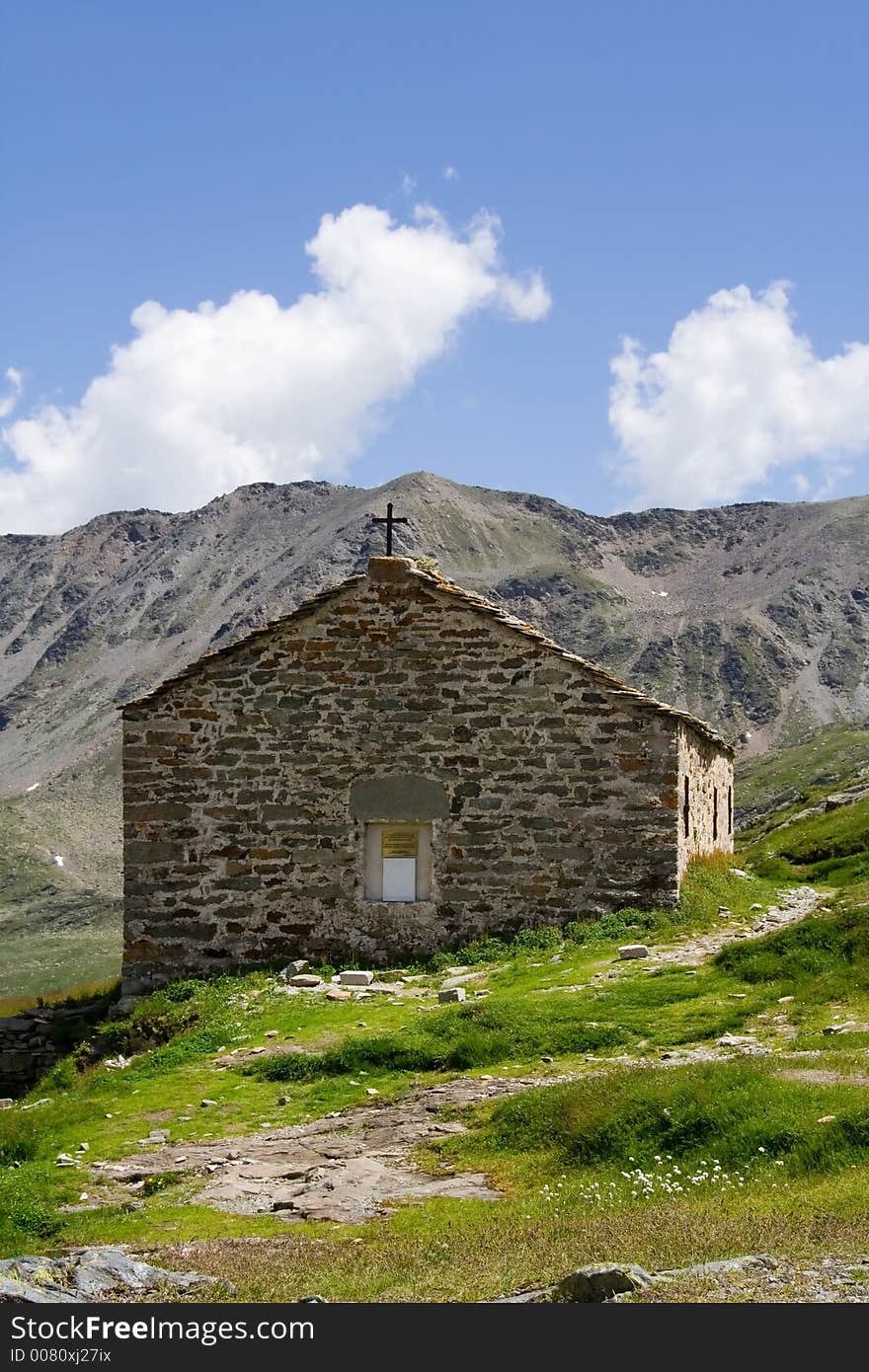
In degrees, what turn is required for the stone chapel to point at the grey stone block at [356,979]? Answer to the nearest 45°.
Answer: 0° — it already faces it

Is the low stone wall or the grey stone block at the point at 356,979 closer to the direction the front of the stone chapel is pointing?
the grey stone block

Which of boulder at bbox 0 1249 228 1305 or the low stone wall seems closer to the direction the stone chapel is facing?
the boulder

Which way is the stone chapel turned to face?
toward the camera

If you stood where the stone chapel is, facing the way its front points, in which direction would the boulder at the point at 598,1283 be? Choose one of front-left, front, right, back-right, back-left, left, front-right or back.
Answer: front

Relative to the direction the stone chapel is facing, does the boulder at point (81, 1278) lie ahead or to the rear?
ahead

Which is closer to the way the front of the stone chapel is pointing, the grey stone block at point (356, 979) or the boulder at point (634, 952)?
the grey stone block

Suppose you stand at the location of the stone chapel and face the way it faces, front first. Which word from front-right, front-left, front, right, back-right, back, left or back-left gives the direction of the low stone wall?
right
